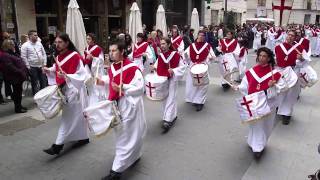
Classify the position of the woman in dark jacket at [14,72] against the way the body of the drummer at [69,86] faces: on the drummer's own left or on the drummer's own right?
on the drummer's own right

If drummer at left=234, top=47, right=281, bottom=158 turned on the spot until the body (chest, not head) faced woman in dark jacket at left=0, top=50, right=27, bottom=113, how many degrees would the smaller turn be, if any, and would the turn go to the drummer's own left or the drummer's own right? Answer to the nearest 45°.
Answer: approximately 45° to the drummer's own right

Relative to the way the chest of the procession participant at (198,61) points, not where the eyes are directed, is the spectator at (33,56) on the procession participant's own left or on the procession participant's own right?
on the procession participant's own right

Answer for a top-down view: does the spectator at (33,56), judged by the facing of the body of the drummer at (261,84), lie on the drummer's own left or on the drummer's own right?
on the drummer's own right

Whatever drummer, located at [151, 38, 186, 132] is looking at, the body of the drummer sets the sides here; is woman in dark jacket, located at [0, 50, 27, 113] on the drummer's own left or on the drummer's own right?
on the drummer's own right

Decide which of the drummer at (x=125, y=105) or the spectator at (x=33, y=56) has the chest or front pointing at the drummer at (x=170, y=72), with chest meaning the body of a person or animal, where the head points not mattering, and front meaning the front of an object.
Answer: the spectator

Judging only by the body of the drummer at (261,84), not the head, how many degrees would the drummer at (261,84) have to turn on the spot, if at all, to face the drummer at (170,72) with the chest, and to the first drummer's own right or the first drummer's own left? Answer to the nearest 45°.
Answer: approximately 90° to the first drummer's own right

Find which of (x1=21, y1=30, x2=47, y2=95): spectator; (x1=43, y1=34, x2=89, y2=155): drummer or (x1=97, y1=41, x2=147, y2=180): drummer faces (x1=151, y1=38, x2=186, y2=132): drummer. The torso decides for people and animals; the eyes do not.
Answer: the spectator
